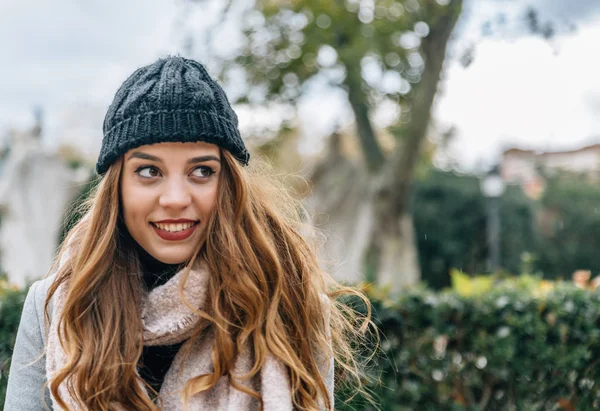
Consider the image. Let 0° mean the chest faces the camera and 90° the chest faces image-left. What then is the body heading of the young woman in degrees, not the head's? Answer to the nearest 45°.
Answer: approximately 0°

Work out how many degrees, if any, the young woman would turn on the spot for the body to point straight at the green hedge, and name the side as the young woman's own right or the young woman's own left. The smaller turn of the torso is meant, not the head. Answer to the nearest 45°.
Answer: approximately 135° to the young woman's own left
